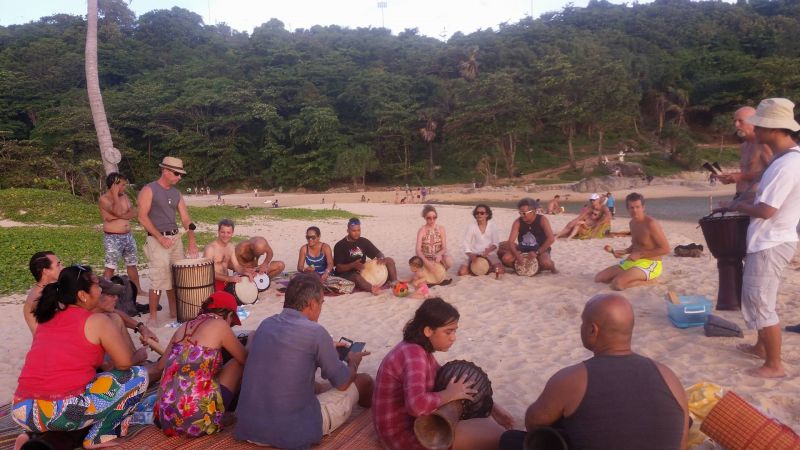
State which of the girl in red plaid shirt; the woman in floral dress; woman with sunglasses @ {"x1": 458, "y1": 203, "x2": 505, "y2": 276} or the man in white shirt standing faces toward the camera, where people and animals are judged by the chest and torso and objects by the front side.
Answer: the woman with sunglasses

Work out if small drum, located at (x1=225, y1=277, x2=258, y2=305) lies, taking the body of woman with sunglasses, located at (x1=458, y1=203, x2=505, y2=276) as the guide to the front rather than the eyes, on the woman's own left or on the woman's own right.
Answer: on the woman's own right

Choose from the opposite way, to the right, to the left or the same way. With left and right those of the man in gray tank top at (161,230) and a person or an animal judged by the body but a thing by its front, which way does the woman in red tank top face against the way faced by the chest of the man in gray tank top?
to the left

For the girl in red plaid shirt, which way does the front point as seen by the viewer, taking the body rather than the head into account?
to the viewer's right

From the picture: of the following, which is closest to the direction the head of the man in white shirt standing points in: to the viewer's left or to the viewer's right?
to the viewer's left

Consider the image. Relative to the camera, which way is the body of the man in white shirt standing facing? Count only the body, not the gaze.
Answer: to the viewer's left

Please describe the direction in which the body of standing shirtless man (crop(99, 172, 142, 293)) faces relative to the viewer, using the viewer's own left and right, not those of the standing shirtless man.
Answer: facing the viewer and to the right of the viewer

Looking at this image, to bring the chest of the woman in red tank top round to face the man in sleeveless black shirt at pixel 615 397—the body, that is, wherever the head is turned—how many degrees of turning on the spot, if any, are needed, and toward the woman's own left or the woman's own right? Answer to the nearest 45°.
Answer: approximately 90° to the woman's own right

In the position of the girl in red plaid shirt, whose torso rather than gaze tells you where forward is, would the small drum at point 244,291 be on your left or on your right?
on your left

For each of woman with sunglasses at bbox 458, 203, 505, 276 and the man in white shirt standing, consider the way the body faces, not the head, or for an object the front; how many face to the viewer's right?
0

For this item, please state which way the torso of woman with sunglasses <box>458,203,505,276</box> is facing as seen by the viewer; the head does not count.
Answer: toward the camera

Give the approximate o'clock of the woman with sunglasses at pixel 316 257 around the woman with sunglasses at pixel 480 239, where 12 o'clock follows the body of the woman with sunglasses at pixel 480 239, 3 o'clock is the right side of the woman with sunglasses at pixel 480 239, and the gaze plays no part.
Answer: the woman with sunglasses at pixel 316 257 is roughly at 2 o'clock from the woman with sunglasses at pixel 480 239.

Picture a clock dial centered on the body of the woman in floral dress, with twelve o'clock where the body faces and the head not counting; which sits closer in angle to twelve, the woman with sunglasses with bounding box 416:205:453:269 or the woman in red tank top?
the woman with sunglasses

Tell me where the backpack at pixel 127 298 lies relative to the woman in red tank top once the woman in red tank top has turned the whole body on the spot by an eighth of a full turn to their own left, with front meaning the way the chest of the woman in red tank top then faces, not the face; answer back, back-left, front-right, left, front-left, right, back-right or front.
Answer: front

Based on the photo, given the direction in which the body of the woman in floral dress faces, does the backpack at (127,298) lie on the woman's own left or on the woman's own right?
on the woman's own left
